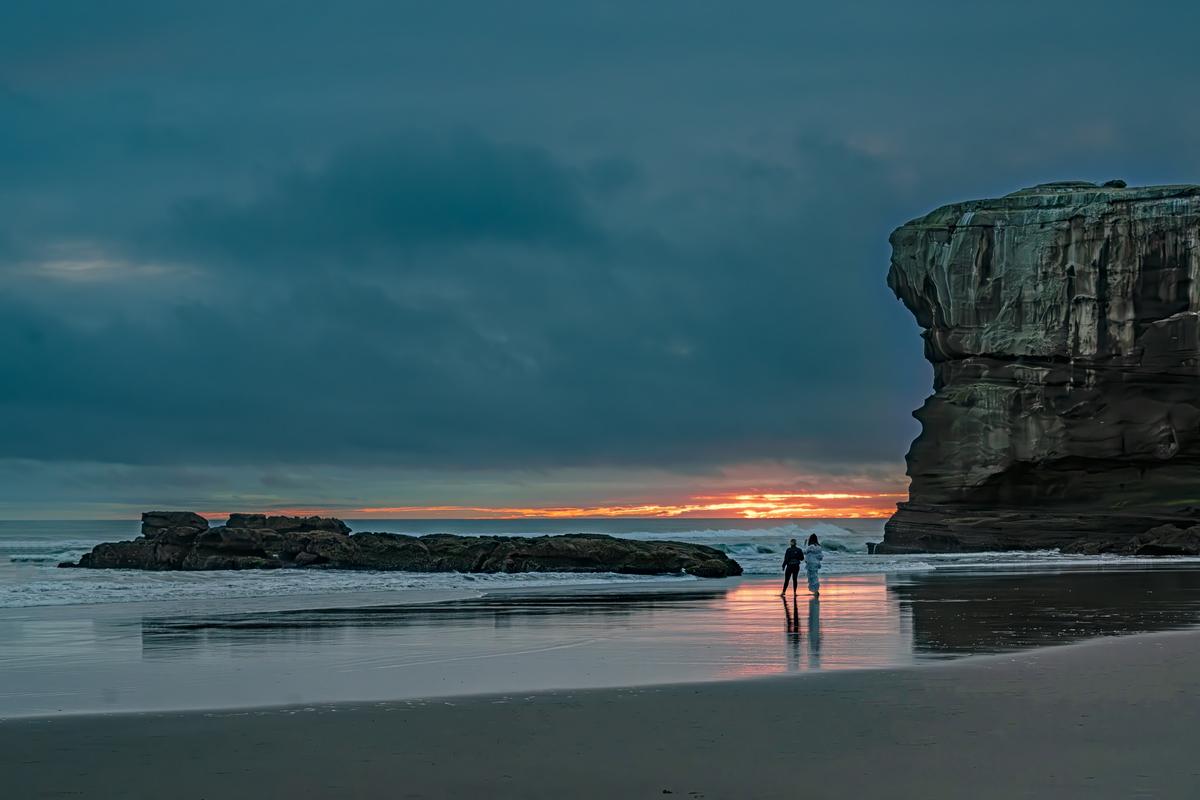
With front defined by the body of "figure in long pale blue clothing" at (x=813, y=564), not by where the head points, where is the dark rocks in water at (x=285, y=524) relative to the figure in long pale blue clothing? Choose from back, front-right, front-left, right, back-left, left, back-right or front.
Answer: front-left

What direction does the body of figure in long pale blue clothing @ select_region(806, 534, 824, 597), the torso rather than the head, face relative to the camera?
away from the camera

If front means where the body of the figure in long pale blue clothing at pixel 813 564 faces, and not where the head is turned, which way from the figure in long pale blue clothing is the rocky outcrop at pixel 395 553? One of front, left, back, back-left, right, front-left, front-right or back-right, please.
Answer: front-left
